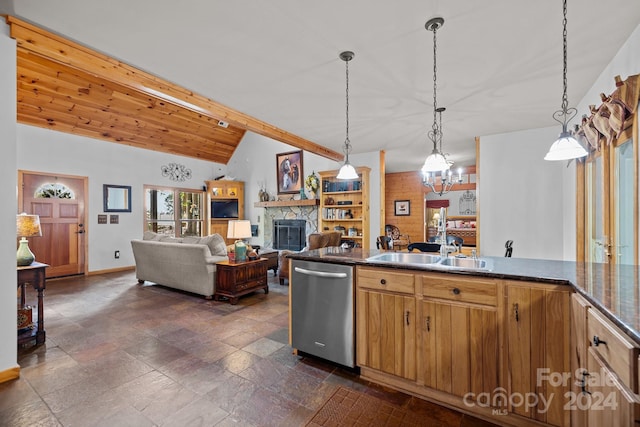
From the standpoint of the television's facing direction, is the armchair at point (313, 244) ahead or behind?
ahead

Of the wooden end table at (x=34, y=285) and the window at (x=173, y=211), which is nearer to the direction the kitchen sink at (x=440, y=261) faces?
the wooden end table

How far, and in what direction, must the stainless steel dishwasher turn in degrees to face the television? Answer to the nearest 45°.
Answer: approximately 90° to its right

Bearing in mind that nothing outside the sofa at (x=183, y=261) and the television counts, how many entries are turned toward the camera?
1

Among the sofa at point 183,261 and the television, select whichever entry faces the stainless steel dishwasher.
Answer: the television

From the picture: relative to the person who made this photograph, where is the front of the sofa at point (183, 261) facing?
facing away from the viewer and to the right of the viewer

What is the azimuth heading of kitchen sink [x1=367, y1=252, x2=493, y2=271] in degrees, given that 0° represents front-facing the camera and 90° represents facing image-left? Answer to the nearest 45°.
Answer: approximately 45°

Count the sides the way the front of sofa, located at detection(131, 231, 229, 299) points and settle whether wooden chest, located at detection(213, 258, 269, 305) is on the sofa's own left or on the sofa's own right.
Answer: on the sofa's own right

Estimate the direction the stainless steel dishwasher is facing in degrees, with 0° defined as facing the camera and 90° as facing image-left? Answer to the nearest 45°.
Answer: approximately 45°

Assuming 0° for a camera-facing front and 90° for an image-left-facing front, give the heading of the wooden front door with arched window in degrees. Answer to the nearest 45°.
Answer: approximately 315°
